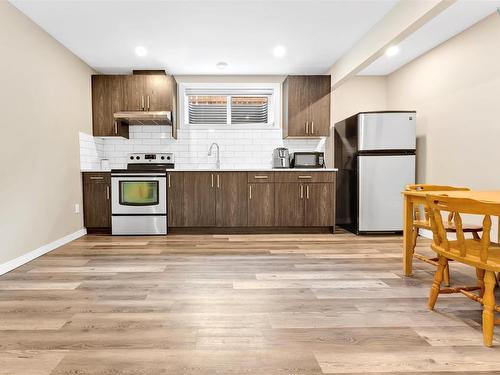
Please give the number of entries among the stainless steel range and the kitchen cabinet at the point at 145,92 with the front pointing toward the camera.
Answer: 2

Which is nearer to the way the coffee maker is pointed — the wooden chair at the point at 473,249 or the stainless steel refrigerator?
the wooden chair

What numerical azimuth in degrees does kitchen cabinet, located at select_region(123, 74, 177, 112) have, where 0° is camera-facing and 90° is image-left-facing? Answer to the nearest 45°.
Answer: approximately 0°

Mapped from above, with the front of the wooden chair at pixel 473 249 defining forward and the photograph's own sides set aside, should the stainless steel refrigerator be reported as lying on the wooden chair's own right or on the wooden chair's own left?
on the wooden chair's own left

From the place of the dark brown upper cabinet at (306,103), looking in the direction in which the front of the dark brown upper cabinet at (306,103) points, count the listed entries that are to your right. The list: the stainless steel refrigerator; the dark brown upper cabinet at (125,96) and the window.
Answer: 2

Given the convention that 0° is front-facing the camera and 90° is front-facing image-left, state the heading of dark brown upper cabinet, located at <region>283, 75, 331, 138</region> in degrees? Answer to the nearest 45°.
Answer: approximately 0°

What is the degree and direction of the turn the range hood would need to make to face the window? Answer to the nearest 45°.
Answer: approximately 90° to its left
